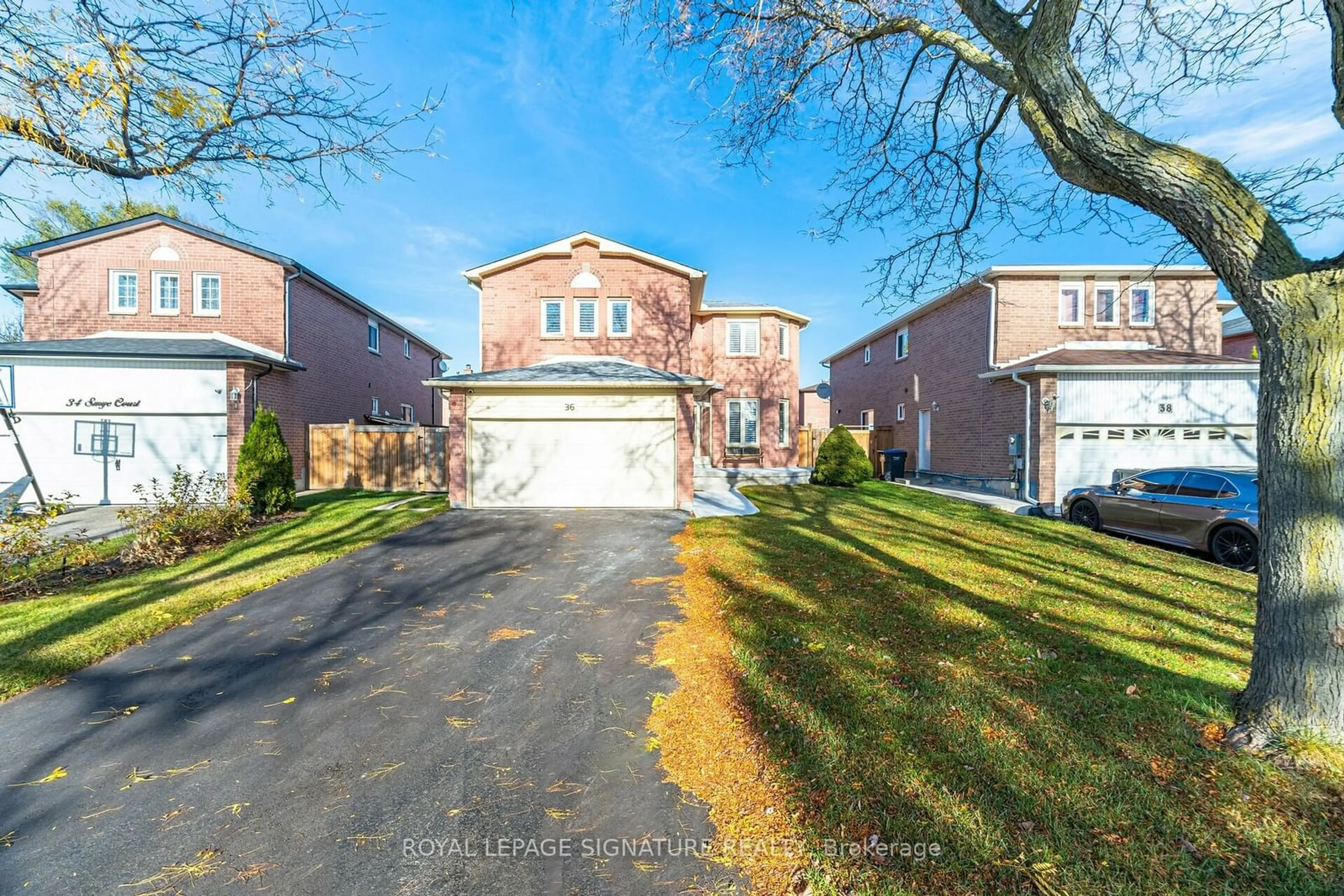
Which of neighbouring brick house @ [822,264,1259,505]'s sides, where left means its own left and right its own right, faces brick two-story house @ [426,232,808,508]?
right

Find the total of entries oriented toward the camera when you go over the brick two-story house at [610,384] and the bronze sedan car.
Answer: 1

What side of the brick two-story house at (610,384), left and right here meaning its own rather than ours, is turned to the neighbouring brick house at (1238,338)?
left

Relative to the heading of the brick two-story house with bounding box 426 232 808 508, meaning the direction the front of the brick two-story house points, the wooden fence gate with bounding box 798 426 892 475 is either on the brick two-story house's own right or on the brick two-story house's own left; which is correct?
on the brick two-story house's own left

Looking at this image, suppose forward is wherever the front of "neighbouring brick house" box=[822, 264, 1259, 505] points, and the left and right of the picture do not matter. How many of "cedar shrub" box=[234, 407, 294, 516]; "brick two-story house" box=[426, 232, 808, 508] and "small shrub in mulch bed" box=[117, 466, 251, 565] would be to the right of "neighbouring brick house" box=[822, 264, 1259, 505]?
3

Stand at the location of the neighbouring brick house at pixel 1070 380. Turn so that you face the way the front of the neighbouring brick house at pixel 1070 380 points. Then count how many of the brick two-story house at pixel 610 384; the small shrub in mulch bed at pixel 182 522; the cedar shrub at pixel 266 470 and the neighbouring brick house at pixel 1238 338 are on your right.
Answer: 3

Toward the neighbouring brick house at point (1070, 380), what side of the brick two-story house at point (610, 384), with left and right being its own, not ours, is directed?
left

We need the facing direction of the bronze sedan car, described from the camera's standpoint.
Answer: facing away from the viewer and to the left of the viewer

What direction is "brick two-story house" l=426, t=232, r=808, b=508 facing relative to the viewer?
toward the camera
